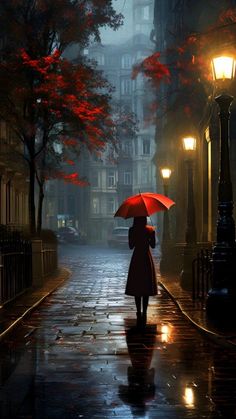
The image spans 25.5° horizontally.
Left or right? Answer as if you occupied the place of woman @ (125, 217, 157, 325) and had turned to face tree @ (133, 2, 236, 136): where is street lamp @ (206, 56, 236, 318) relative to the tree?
right

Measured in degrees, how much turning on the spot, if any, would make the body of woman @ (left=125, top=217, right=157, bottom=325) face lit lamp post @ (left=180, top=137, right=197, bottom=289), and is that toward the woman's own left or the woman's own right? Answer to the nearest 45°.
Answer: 0° — they already face it

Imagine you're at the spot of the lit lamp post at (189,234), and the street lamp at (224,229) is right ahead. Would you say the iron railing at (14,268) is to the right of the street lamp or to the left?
right

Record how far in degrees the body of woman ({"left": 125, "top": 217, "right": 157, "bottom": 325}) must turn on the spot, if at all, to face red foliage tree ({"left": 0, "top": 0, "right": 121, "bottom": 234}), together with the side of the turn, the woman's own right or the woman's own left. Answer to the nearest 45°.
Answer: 0° — they already face it

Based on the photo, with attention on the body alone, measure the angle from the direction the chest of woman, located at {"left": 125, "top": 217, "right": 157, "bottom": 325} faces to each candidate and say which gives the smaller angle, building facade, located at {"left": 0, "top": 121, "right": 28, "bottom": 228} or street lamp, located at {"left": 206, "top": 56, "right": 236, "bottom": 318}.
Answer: the building facade

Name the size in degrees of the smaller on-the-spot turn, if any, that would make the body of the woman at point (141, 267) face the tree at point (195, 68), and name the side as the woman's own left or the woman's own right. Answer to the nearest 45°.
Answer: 0° — they already face it

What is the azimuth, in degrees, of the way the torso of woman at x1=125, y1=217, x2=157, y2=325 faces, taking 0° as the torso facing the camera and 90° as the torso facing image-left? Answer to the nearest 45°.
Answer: approximately 180°

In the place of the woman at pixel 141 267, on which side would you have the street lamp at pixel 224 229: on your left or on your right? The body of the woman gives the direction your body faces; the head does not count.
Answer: on your right
